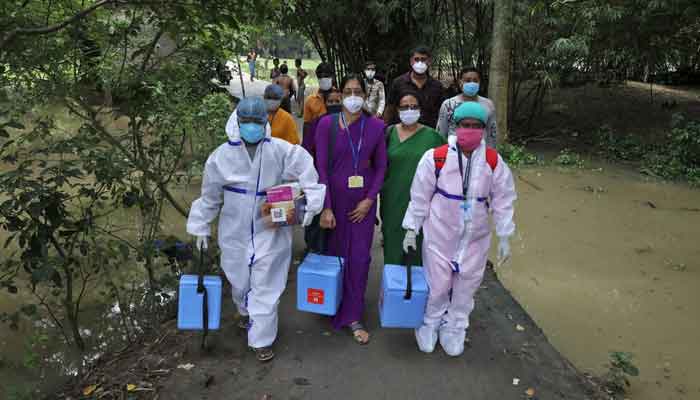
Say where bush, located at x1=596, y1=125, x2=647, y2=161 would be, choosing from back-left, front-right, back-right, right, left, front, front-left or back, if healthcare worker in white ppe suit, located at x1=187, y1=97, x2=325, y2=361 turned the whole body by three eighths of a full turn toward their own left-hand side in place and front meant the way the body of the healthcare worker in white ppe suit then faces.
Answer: front

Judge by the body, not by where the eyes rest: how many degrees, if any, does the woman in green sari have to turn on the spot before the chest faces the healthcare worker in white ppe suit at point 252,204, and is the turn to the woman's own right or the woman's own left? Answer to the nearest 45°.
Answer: approximately 45° to the woman's own right

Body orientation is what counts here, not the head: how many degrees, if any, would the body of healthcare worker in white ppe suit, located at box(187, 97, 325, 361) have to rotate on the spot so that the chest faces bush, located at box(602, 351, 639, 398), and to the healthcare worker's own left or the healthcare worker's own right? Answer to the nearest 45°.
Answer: approximately 90° to the healthcare worker's own left

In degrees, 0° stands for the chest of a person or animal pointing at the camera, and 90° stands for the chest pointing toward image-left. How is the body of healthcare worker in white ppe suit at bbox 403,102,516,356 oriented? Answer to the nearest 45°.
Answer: approximately 0°

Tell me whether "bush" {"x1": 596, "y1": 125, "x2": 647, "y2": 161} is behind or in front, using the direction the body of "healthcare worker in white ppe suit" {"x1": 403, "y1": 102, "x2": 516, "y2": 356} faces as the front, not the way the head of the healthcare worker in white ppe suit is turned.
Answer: behind

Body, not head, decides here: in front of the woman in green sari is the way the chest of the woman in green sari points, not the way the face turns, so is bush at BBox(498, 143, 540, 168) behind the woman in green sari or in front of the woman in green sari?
behind

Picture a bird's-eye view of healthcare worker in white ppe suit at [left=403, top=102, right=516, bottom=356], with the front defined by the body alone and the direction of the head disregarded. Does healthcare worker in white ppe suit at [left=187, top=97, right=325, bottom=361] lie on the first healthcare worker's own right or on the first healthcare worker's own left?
on the first healthcare worker's own right

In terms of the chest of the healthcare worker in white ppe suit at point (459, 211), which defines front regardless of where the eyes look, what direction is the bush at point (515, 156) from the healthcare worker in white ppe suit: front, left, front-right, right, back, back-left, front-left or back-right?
back

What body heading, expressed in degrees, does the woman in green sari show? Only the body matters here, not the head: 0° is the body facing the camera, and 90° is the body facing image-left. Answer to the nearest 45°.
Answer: approximately 0°
